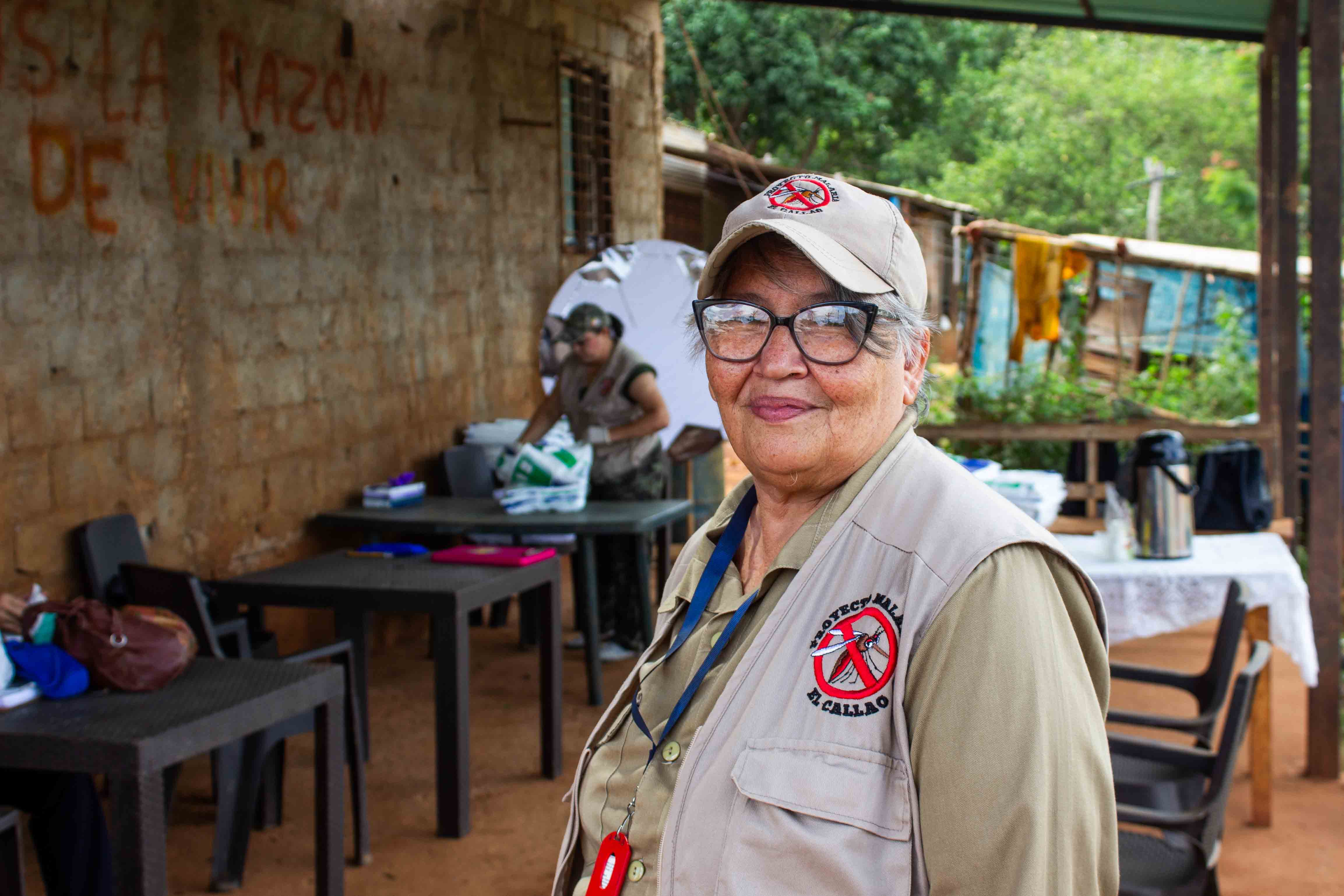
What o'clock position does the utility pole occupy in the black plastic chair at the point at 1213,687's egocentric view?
The utility pole is roughly at 3 o'clock from the black plastic chair.

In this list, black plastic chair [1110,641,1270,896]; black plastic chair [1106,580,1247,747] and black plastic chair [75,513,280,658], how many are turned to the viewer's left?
2

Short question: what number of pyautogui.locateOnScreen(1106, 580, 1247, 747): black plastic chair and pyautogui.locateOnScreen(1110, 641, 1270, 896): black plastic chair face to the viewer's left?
2

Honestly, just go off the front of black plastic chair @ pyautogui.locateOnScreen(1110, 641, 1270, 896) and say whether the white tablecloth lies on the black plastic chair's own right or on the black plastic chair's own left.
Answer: on the black plastic chair's own right

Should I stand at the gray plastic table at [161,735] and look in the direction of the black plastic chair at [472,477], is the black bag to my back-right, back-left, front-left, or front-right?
front-right

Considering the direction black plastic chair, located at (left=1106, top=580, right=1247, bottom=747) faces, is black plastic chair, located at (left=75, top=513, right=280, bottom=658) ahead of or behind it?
ahead

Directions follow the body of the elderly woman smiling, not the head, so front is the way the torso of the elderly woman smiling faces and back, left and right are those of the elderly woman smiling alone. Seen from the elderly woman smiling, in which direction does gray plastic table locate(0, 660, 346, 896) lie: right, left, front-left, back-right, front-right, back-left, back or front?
right

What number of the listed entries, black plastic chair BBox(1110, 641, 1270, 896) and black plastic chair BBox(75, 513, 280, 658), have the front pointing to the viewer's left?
1

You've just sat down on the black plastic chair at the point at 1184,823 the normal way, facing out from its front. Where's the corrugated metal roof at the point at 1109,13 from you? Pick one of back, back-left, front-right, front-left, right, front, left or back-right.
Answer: right

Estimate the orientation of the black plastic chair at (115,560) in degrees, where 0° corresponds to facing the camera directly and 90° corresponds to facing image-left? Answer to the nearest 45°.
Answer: approximately 315°

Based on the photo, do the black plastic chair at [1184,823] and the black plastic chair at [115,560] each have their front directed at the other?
yes

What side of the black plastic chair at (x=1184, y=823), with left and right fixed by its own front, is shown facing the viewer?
left

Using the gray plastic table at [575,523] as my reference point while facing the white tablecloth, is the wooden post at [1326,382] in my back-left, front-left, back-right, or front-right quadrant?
front-left

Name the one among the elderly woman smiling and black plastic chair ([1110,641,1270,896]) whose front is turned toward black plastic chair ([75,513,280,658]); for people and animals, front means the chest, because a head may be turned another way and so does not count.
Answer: black plastic chair ([1110,641,1270,896])

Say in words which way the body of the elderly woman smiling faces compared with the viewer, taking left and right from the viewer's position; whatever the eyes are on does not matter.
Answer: facing the viewer and to the left of the viewer

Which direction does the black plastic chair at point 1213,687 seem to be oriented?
to the viewer's left

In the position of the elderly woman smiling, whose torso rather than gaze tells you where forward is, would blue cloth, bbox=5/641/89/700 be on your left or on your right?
on your right

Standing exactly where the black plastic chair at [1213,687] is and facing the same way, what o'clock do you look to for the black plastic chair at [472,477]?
the black plastic chair at [472,477] is roughly at 1 o'clock from the black plastic chair at [1213,687].
